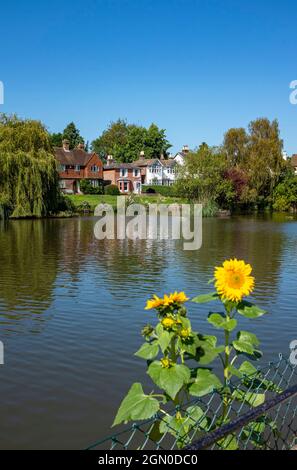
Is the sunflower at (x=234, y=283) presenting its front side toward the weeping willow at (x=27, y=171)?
no

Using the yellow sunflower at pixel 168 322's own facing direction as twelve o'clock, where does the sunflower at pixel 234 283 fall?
The sunflower is roughly at 8 o'clock from the yellow sunflower.

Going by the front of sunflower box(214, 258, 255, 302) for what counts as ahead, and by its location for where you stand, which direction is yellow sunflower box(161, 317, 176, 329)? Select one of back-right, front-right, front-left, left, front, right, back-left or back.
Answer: front-right

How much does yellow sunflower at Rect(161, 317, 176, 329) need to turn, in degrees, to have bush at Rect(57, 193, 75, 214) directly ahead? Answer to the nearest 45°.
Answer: approximately 180°

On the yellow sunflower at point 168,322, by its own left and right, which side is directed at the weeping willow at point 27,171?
back

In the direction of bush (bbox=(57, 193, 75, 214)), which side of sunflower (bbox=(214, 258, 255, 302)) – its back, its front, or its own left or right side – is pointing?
back

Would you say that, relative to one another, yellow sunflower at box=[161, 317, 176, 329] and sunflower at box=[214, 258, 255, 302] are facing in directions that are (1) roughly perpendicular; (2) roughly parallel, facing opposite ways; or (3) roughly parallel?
roughly parallel

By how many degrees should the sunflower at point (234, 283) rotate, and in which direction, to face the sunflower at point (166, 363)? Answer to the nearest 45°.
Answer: approximately 45° to its right

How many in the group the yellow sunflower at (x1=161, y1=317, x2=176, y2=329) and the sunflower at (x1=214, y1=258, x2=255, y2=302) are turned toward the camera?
2

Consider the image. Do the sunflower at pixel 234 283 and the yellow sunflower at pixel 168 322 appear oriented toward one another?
no

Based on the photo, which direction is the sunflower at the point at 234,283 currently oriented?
toward the camera
